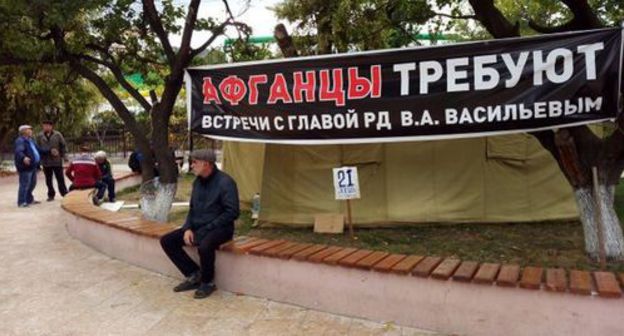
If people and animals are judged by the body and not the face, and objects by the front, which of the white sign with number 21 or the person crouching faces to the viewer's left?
the person crouching

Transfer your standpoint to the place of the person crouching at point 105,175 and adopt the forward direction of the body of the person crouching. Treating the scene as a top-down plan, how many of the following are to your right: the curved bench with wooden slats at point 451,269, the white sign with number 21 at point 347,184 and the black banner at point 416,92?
0

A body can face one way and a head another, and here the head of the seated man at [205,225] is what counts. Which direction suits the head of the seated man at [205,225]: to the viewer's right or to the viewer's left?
to the viewer's left

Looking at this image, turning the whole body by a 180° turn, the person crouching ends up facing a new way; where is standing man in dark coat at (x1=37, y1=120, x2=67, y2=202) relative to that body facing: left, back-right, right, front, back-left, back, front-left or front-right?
back-left

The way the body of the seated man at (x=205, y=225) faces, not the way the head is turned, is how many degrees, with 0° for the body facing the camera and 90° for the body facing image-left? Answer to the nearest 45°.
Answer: approximately 45°

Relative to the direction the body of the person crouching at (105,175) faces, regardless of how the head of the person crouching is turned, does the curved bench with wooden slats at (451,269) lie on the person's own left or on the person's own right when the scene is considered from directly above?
on the person's own left

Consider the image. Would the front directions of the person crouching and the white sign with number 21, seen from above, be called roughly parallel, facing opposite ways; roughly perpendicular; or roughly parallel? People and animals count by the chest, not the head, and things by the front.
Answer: roughly perpendicular

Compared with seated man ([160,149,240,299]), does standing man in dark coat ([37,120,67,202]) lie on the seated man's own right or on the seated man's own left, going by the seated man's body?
on the seated man's own right

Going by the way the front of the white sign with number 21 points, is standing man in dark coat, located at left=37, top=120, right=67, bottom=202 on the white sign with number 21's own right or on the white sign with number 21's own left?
on the white sign with number 21's own right

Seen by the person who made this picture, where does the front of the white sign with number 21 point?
facing the viewer

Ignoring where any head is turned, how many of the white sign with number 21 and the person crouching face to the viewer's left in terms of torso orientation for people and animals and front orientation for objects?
1

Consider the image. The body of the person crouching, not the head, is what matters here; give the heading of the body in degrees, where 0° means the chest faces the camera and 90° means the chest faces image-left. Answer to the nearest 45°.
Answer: approximately 90°

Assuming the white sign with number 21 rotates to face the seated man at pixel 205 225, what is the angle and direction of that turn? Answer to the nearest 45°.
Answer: approximately 45° to its right

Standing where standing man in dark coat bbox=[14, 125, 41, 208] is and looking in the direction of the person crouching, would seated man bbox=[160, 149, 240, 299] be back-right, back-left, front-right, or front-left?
front-right
